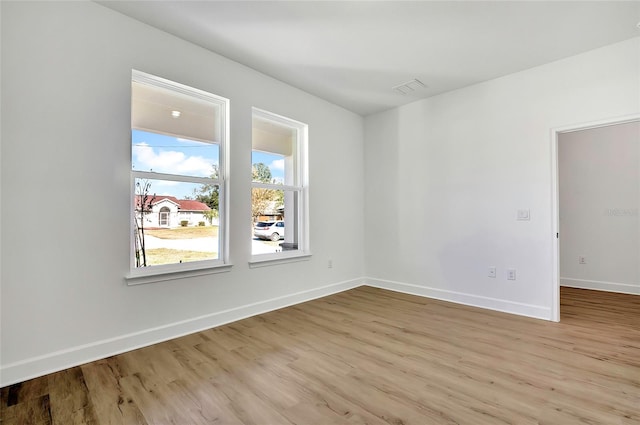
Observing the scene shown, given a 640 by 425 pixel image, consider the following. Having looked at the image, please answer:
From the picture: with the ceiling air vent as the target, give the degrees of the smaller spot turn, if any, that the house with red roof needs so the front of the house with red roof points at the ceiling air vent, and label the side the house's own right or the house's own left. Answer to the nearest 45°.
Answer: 0° — it already faces it

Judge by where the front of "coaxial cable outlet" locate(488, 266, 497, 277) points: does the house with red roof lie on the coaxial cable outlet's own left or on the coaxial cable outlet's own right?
on the coaxial cable outlet's own right

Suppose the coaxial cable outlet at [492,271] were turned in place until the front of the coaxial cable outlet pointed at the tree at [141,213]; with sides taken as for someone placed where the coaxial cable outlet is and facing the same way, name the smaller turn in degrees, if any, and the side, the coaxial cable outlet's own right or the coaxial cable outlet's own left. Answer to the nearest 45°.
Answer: approximately 45° to the coaxial cable outlet's own right
